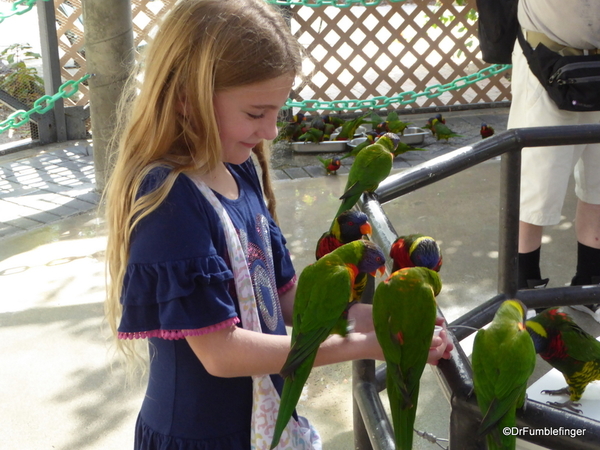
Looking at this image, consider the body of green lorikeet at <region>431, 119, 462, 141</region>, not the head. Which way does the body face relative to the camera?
to the viewer's left

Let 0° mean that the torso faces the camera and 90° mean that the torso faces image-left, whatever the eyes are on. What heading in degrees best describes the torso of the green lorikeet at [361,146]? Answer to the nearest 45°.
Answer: approximately 270°

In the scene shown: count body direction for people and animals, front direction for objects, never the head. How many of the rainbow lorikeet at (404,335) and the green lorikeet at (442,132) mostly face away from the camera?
1

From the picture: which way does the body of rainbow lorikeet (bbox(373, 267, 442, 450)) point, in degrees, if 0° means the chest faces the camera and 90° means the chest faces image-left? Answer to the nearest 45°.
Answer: approximately 180°

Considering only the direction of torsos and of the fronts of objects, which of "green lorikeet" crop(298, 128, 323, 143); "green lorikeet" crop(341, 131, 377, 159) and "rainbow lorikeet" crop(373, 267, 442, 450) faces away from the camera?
the rainbow lorikeet
